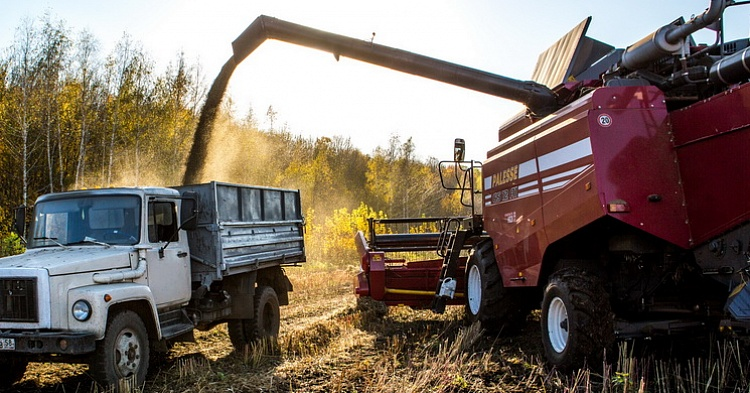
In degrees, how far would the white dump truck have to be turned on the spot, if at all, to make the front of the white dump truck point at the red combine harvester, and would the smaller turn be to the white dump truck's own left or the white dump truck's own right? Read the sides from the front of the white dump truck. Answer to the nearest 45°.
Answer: approximately 90° to the white dump truck's own left

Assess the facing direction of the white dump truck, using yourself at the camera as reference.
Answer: facing the viewer and to the left of the viewer

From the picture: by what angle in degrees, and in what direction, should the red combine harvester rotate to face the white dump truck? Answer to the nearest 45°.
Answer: approximately 45° to its left

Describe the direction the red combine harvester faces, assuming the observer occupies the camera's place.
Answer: facing away from the viewer and to the left of the viewer

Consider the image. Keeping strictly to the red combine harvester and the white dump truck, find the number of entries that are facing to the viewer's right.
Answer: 0
